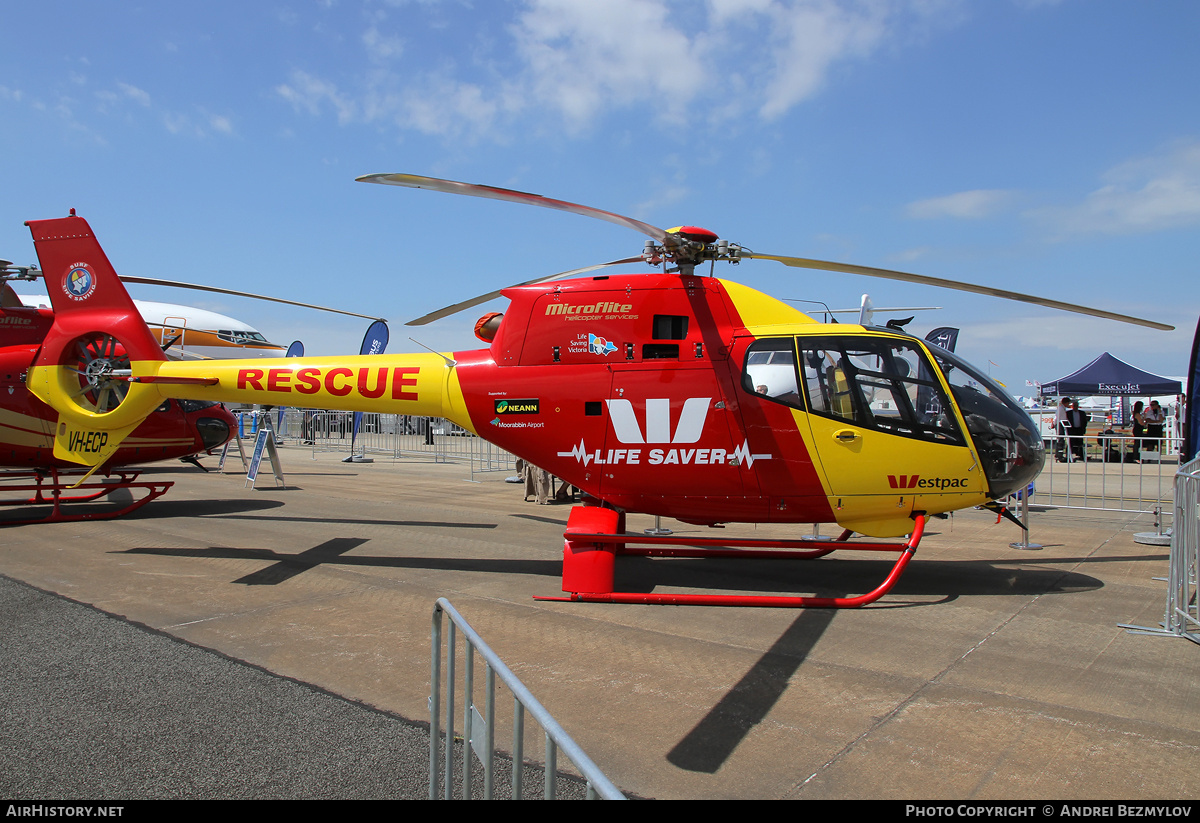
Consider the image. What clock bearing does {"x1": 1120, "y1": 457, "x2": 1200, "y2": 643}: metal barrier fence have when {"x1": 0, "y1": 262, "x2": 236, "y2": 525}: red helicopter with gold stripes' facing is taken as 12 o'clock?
The metal barrier fence is roughly at 2 o'clock from the red helicopter with gold stripes.

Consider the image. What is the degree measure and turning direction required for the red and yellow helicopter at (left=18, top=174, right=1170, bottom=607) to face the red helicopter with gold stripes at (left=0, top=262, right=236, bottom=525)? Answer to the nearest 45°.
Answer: approximately 135° to its left

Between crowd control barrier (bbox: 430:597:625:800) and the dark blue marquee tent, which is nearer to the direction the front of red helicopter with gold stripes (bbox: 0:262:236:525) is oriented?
the dark blue marquee tent

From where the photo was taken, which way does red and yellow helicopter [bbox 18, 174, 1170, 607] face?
to the viewer's right

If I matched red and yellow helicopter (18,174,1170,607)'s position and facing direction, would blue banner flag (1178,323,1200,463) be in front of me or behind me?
in front

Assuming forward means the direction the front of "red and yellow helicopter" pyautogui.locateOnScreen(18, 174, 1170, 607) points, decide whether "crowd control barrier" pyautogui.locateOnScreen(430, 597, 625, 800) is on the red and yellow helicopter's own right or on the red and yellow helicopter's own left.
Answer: on the red and yellow helicopter's own right

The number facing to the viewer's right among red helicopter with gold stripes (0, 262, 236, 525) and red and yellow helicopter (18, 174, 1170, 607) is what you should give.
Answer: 2
